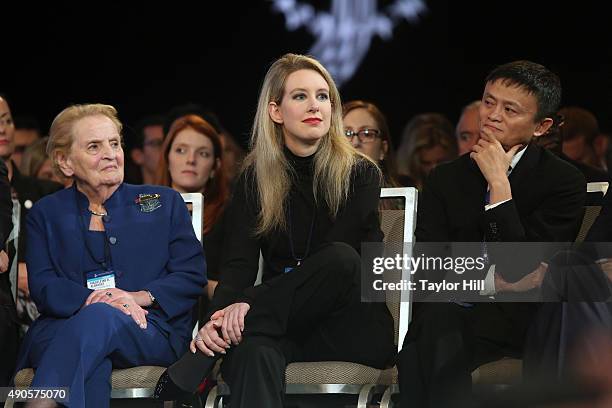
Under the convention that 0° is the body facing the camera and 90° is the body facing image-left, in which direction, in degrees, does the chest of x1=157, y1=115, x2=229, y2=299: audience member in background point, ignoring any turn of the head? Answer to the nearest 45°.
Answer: approximately 0°

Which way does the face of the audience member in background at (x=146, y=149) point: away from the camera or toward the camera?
toward the camera

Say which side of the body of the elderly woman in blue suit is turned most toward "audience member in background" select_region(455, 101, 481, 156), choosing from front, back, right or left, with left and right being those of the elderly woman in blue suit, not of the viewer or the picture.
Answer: back

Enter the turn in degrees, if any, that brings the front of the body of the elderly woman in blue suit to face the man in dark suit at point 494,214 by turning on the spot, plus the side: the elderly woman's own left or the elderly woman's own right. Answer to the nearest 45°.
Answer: approximately 135° to the elderly woman's own left

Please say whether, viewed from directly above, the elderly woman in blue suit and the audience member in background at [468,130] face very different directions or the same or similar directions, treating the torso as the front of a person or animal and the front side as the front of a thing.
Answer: same or similar directions

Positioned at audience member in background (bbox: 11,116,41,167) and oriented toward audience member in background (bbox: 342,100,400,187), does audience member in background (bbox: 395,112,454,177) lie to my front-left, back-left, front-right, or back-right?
front-left

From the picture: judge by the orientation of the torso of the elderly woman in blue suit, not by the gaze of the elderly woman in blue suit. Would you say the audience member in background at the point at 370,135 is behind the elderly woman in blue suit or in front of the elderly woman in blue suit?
behind

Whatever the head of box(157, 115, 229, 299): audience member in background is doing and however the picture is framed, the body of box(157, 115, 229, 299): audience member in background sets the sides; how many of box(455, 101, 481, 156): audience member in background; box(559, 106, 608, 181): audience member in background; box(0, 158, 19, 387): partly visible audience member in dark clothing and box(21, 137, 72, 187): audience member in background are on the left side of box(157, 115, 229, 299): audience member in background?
2

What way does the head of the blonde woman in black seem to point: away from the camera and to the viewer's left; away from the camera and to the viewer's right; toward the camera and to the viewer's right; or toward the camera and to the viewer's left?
toward the camera and to the viewer's right

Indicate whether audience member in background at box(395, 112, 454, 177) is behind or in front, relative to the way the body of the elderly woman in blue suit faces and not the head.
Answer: behind

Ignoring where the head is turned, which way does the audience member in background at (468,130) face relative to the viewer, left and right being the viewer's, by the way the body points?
facing the viewer and to the left of the viewer

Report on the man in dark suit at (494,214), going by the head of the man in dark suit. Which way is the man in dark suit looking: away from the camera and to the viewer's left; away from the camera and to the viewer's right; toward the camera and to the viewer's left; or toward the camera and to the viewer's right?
toward the camera and to the viewer's left

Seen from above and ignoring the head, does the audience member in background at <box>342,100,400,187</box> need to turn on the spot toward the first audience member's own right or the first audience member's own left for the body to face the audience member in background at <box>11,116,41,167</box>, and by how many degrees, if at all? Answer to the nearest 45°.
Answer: approximately 90° to the first audience member's own right

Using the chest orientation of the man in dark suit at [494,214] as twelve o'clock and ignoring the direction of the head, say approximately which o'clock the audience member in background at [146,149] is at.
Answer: The audience member in background is roughly at 3 o'clock from the man in dark suit.

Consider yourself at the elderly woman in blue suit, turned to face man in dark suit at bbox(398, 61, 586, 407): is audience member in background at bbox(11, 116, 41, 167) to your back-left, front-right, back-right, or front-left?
back-left

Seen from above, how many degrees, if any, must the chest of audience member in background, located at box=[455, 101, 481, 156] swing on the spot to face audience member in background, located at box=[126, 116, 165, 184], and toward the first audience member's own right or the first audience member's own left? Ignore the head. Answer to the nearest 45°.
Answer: approximately 45° to the first audience member's own right

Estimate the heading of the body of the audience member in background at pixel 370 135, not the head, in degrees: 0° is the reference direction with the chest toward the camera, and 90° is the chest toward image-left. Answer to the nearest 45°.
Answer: approximately 45°
